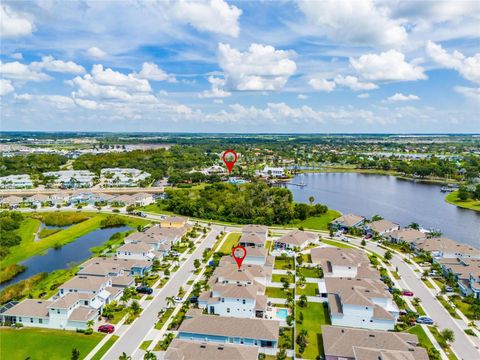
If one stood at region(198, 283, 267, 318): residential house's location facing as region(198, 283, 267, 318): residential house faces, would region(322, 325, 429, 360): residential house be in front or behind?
behind

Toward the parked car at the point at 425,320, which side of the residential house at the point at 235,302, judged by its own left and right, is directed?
back

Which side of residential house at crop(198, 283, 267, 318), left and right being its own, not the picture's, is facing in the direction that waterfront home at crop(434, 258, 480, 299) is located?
back

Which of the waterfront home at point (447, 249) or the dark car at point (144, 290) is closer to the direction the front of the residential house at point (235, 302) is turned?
the dark car

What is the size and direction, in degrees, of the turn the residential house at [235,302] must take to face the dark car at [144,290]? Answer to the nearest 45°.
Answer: approximately 45° to its right

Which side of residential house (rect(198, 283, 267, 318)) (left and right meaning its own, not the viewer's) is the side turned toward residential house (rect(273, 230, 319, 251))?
right

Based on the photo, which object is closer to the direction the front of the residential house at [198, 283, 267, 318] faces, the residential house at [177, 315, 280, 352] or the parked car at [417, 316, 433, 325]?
the residential house

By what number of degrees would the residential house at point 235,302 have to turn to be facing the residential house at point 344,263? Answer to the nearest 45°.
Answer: approximately 135° to its right

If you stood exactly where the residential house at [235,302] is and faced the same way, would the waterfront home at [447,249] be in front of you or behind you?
behind

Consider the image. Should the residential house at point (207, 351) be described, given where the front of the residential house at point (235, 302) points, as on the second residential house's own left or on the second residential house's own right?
on the second residential house's own left

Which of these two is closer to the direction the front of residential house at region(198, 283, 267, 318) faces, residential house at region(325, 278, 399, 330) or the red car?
the red car

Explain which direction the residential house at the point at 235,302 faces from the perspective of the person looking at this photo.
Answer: facing to the left of the viewer

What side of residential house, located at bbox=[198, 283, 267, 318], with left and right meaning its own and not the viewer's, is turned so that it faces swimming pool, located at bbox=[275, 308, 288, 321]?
back
